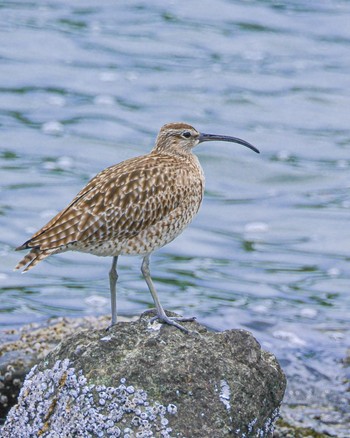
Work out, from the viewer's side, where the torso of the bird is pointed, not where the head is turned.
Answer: to the viewer's right
